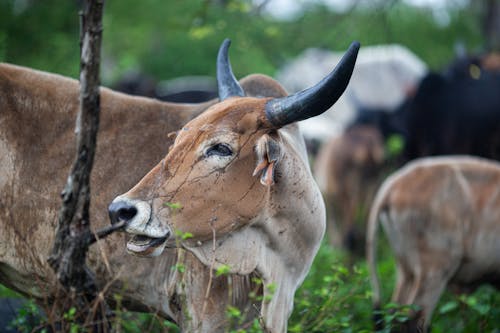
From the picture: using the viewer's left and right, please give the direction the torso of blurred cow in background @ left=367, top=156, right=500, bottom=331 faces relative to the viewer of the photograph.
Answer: facing to the right of the viewer

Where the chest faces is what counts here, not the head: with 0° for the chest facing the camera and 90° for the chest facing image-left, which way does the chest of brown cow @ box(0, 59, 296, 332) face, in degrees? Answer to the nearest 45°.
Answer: approximately 270°

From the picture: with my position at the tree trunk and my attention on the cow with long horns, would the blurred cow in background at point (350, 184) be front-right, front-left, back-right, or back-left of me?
front-left

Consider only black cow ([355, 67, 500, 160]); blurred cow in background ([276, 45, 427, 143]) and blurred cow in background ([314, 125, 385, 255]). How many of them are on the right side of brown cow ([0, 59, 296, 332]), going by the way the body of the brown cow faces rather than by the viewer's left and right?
0

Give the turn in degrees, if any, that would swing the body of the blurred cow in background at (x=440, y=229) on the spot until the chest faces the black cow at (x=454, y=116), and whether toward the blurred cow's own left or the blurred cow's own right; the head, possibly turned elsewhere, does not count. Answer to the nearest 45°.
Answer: approximately 90° to the blurred cow's own left
